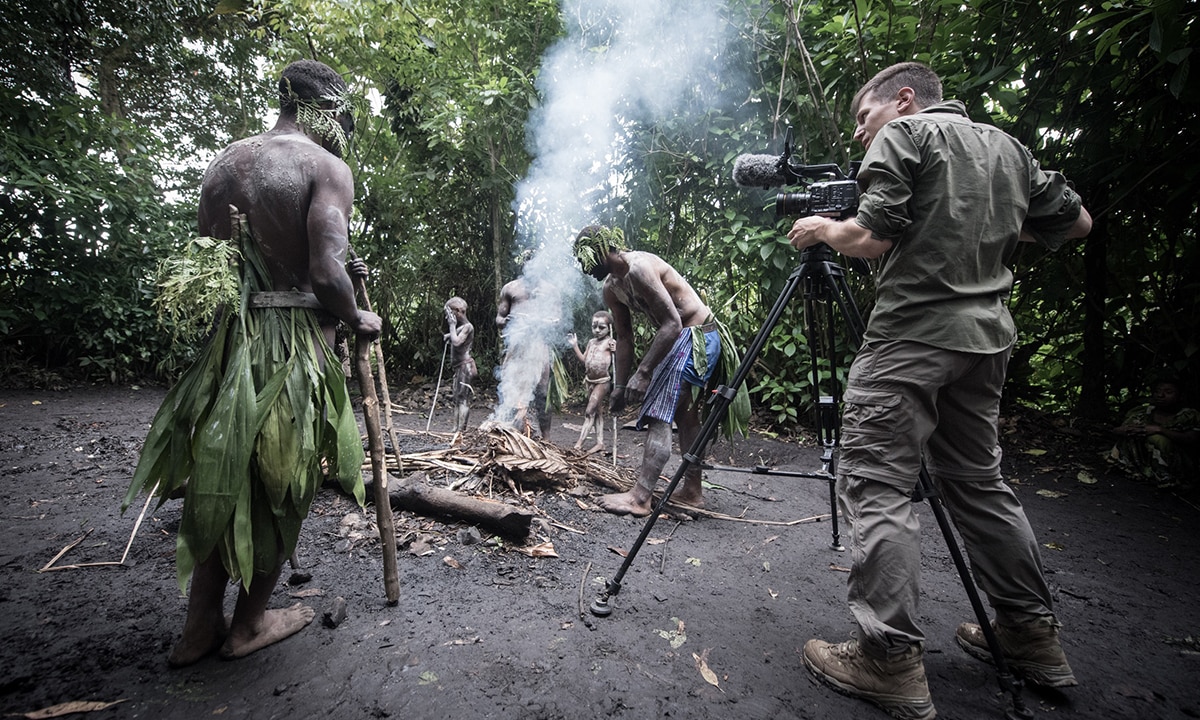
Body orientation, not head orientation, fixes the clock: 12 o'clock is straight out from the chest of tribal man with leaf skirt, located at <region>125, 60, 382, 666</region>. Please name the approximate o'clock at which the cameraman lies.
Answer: The cameraman is roughly at 3 o'clock from the tribal man with leaf skirt.

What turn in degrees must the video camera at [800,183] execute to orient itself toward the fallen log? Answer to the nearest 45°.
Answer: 0° — it already faces it

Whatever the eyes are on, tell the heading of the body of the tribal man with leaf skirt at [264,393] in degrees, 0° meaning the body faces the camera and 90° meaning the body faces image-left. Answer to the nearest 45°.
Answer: approximately 225°

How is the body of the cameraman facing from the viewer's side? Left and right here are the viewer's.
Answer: facing away from the viewer and to the left of the viewer

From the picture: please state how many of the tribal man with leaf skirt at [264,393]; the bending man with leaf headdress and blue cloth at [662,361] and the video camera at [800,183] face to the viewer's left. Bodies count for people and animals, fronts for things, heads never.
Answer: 2

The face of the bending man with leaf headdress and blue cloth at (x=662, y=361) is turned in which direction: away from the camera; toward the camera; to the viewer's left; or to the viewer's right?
to the viewer's left

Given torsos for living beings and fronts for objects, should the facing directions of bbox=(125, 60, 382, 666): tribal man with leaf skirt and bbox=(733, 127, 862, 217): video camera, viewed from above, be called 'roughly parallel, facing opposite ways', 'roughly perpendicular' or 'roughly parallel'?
roughly perpendicular

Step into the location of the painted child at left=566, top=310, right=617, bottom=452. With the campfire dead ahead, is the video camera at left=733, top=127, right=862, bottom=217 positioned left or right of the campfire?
left

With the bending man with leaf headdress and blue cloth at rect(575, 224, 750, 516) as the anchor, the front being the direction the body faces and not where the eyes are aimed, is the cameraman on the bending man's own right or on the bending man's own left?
on the bending man's own left

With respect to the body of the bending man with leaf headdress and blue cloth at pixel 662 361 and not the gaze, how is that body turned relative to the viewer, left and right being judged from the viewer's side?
facing to the left of the viewer

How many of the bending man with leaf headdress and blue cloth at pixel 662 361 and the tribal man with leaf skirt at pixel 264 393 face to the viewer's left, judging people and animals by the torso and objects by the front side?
1

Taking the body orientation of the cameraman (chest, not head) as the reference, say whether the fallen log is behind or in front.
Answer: in front

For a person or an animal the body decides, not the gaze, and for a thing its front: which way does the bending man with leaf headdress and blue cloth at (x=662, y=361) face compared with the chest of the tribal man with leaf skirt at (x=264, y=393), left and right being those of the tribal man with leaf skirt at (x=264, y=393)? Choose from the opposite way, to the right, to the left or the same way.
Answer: to the left

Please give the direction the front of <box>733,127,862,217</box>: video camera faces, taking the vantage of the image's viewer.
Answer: facing to the left of the viewer
